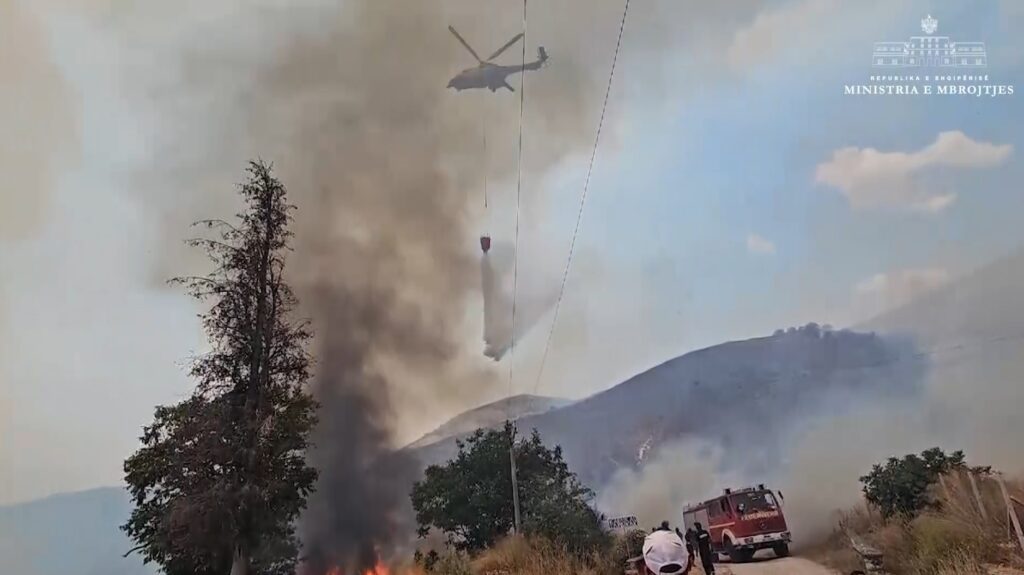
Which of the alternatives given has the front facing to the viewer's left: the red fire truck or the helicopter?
the helicopter

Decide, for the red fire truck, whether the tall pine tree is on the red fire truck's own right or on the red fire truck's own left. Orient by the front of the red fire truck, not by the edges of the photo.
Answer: on the red fire truck's own right

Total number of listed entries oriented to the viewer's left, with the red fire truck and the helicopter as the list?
1

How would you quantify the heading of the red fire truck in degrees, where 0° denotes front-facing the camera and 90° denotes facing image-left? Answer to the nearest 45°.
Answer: approximately 315°

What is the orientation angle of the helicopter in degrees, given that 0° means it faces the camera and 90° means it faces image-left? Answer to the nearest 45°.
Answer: approximately 90°
